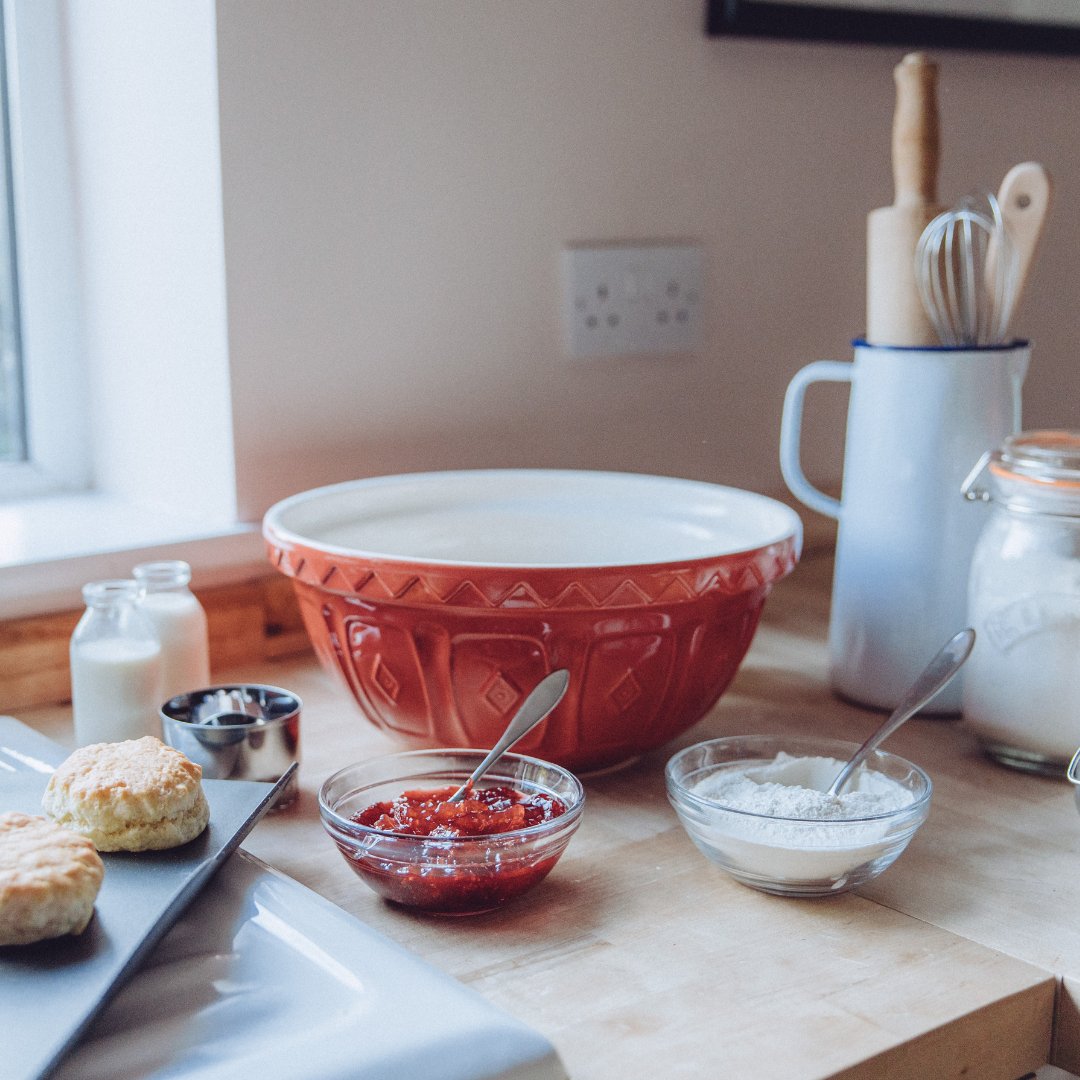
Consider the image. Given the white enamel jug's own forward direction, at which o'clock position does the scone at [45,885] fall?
The scone is roughly at 4 o'clock from the white enamel jug.

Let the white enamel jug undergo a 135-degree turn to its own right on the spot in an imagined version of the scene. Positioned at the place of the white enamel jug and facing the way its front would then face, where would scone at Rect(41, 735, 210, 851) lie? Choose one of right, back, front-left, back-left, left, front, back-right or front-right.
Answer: front

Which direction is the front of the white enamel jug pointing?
to the viewer's right

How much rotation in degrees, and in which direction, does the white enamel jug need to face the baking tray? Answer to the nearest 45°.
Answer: approximately 135° to its right

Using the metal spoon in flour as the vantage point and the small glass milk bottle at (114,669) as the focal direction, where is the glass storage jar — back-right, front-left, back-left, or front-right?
back-right
